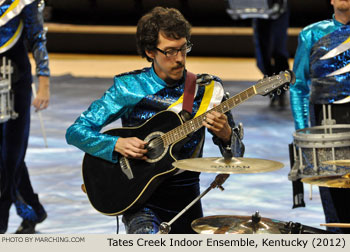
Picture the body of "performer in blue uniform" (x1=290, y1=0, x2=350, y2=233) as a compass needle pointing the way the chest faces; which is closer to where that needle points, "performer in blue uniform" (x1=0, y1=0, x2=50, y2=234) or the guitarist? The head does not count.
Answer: the guitarist

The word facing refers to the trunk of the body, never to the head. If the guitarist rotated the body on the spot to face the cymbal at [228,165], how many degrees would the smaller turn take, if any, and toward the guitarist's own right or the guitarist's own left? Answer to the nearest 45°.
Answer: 0° — they already face it

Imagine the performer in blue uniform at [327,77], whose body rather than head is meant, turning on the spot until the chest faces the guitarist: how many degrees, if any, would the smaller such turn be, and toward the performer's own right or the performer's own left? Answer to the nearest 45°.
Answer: approximately 45° to the performer's own right

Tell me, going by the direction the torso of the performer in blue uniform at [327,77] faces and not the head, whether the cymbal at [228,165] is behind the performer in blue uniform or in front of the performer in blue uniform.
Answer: in front

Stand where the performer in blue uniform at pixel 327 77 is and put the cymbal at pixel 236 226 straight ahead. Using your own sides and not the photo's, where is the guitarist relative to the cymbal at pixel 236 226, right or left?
right

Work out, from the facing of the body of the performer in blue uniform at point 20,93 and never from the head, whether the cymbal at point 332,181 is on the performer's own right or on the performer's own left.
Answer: on the performer's own left

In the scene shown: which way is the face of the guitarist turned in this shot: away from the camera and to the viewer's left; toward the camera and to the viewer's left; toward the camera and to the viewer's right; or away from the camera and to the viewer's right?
toward the camera and to the viewer's right

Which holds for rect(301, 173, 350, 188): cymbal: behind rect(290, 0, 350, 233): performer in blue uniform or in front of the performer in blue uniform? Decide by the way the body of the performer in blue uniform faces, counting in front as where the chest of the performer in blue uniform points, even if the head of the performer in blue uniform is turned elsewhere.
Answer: in front
